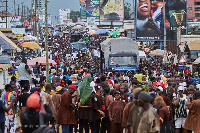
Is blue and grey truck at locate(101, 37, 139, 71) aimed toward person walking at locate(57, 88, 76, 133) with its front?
yes

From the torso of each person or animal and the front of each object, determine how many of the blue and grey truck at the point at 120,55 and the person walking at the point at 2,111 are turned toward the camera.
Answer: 1

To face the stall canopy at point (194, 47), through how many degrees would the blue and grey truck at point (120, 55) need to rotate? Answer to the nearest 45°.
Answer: approximately 135° to its left

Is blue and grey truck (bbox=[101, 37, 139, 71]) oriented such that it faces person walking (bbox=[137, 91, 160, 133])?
yes
